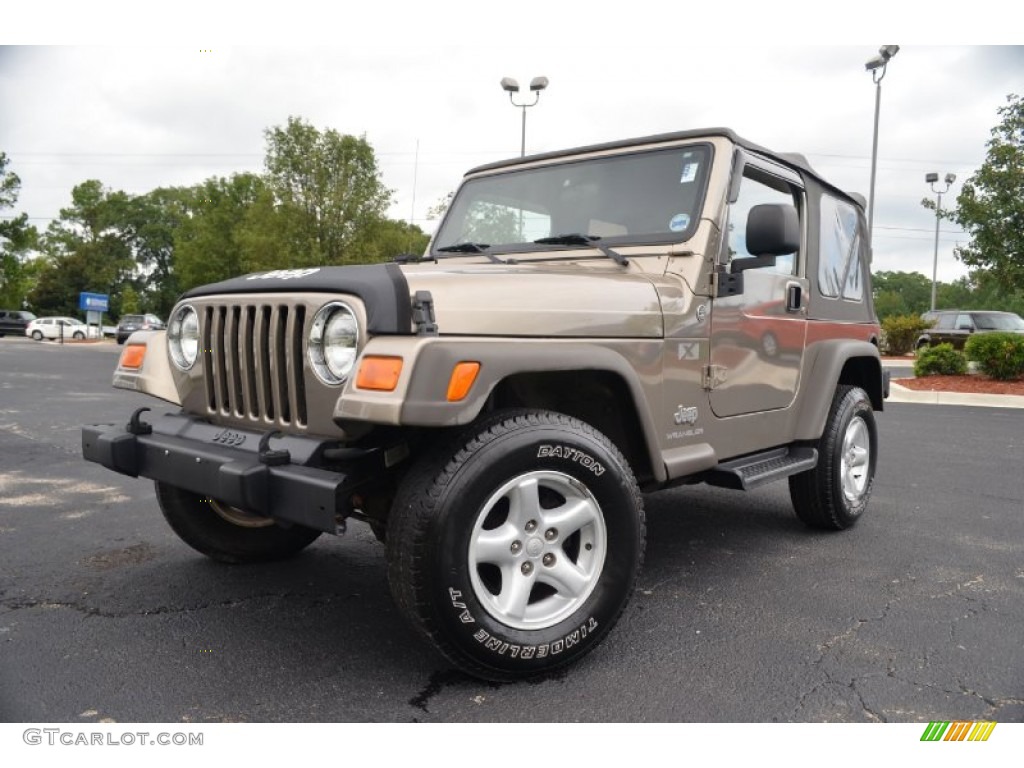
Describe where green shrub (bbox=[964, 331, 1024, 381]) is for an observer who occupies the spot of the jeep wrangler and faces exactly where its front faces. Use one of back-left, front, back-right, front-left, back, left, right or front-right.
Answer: back

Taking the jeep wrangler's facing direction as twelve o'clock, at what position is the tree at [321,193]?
The tree is roughly at 4 o'clock from the jeep wrangler.

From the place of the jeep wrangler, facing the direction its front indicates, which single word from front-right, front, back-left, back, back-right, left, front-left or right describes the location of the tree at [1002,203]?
back

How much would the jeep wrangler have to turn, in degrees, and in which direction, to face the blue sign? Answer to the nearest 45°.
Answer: approximately 90° to its right

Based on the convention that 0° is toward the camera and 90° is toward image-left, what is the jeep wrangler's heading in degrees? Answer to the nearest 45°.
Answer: approximately 45°
